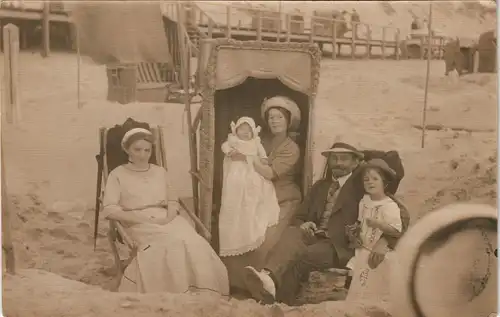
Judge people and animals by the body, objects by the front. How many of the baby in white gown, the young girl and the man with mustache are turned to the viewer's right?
0

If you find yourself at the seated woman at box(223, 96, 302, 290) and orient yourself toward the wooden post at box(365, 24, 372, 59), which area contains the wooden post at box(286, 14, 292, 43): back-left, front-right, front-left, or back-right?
front-left

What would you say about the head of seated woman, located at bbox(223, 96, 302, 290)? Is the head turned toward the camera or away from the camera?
toward the camera

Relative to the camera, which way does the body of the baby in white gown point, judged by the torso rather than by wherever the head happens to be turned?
toward the camera

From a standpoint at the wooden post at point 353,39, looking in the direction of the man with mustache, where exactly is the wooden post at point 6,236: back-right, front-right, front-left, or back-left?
front-right

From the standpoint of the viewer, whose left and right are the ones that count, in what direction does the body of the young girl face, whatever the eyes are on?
facing the viewer and to the left of the viewer

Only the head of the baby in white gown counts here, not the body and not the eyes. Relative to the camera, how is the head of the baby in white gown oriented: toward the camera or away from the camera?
toward the camera
